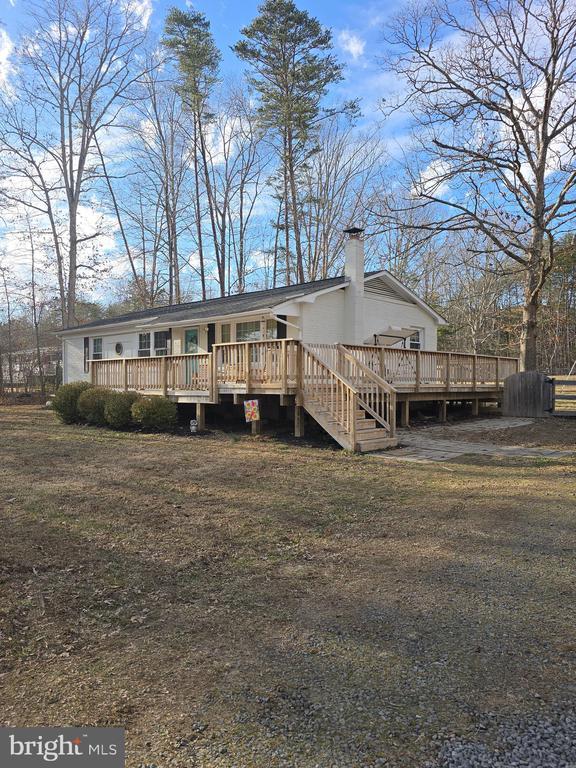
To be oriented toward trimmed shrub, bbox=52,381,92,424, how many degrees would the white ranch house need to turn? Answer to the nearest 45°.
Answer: approximately 45° to its right

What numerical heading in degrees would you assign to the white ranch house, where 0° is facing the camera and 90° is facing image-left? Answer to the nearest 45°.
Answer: approximately 45°

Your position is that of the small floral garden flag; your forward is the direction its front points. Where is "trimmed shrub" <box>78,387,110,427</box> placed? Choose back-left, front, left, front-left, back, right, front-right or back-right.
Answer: back-right

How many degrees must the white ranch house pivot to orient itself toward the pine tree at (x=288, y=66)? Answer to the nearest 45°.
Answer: approximately 135° to its right

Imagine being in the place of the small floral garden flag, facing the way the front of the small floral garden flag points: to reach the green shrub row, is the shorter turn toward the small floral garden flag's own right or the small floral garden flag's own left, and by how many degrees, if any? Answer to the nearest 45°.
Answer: approximately 135° to the small floral garden flag's own right

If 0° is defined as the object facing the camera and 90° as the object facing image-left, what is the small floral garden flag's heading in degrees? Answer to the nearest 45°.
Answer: approximately 0°

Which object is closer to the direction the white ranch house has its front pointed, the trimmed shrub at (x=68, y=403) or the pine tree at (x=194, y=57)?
the trimmed shrub

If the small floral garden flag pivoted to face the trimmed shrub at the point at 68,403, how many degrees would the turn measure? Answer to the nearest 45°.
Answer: approximately 135° to its right

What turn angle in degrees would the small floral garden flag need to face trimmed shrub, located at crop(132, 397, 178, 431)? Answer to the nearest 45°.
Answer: approximately 135° to its right

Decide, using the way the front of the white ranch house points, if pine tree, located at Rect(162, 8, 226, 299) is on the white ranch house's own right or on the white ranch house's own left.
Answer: on the white ranch house's own right
